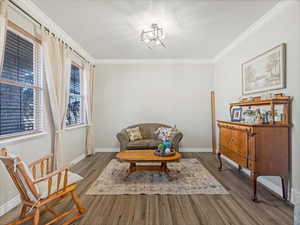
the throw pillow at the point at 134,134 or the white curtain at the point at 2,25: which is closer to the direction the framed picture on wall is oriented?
the white curtain

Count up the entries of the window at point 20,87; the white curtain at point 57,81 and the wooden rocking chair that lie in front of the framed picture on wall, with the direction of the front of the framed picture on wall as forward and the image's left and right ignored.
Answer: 3

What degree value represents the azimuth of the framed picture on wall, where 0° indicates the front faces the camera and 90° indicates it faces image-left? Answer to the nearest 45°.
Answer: approximately 45°

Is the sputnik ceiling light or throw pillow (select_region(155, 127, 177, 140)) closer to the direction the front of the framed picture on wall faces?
the sputnik ceiling light

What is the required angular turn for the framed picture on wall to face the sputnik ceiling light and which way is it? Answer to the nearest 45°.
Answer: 0° — it already faces it

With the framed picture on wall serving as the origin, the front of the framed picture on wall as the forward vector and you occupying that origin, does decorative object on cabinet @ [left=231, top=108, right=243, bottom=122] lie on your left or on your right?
on your right

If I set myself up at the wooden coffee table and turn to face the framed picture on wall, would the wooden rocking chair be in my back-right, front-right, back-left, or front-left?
back-right

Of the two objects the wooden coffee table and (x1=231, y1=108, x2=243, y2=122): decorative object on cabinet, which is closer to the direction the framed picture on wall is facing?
the wooden coffee table
